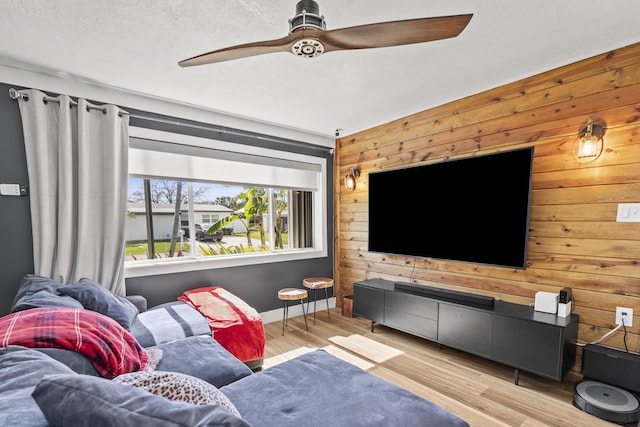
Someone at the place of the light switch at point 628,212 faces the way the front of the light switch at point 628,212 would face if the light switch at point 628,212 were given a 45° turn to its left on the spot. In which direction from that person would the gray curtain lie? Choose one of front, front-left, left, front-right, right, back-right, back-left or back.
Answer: right

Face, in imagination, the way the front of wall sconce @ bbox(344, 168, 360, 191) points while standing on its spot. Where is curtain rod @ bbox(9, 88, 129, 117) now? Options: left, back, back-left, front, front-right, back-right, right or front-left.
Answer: front

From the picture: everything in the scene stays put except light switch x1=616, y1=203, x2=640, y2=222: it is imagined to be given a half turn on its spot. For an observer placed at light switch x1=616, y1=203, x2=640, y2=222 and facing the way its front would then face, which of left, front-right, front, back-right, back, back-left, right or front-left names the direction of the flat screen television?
left

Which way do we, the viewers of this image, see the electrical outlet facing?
facing the viewer

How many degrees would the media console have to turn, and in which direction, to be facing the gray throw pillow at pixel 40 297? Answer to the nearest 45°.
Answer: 0° — it already faces it

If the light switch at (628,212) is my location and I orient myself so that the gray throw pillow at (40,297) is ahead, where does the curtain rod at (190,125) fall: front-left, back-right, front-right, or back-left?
front-right

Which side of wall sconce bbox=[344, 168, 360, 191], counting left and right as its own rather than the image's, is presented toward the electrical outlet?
left

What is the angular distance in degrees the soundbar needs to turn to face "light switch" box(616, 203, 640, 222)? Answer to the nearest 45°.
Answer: approximately 135° to its left

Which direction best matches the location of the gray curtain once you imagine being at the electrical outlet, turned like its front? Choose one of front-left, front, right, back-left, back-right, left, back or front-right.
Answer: front-right

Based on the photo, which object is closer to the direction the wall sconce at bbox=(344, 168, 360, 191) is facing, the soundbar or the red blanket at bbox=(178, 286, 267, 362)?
the red blanket

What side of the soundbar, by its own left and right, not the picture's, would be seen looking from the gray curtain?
front

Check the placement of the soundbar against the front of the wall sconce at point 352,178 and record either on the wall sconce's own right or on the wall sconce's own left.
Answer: on the wall sconce's own left

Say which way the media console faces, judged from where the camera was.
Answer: facing the viewer and to the left of the viewer

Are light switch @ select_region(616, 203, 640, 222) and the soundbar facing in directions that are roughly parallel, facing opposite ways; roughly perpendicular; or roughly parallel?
roughly parallel

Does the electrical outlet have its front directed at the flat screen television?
no

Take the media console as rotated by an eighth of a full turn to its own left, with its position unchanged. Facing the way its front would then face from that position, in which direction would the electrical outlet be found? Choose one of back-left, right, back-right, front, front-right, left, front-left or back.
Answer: left
